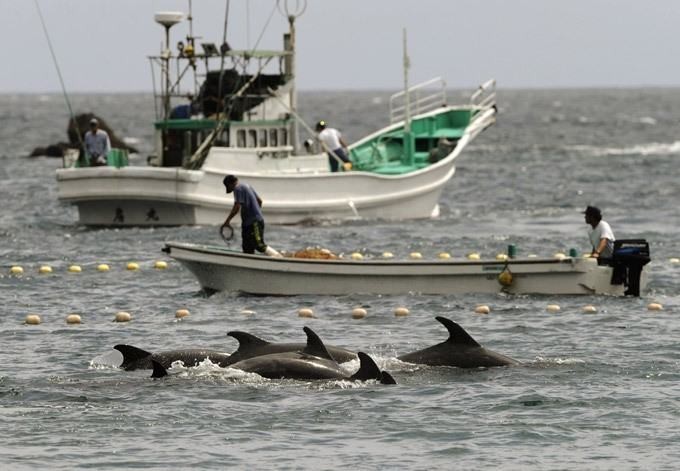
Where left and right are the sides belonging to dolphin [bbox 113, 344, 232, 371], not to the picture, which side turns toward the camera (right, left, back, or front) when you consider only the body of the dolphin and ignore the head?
right

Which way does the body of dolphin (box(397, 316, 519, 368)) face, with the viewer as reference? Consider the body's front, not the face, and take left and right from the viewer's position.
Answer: facing to the right of the viewer

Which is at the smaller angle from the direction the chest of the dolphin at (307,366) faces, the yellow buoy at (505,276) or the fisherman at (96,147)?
the yellow buoy

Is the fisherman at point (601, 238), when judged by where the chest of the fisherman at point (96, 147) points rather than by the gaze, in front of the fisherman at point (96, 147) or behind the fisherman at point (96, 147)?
in front

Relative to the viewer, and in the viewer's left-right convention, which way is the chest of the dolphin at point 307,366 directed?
facing to the right of the viewer

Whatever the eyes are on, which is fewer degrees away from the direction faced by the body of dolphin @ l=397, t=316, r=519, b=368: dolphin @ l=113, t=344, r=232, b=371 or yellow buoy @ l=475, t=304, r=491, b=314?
the yellow buoy

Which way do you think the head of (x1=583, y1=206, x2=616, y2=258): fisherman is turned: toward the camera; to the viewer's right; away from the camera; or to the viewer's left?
to the viewer's left

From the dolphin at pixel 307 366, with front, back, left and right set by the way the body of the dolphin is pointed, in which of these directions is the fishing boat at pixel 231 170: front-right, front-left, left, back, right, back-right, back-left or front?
left

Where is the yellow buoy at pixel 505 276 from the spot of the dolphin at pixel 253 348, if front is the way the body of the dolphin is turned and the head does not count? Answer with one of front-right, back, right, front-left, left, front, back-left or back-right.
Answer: front-left

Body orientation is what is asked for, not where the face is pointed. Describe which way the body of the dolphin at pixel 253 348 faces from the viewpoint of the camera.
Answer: to the viewer's right

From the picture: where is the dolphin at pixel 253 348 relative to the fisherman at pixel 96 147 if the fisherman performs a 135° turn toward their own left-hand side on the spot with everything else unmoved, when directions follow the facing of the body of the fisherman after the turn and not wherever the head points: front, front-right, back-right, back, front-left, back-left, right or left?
back-right

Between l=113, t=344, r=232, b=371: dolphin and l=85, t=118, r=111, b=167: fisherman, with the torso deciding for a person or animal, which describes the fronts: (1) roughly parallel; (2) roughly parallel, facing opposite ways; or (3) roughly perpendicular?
roughly perpendicular

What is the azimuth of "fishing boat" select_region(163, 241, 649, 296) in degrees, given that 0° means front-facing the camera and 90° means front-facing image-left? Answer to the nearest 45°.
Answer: approximately 90°

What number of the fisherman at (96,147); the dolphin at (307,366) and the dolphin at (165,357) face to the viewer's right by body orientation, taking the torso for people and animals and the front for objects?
2

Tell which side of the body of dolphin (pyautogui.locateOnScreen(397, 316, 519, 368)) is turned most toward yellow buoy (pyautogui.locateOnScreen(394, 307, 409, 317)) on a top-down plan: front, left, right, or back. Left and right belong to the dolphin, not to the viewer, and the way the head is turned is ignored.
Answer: left

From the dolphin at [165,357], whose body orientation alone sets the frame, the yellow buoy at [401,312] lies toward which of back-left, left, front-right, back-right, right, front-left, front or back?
front-left
